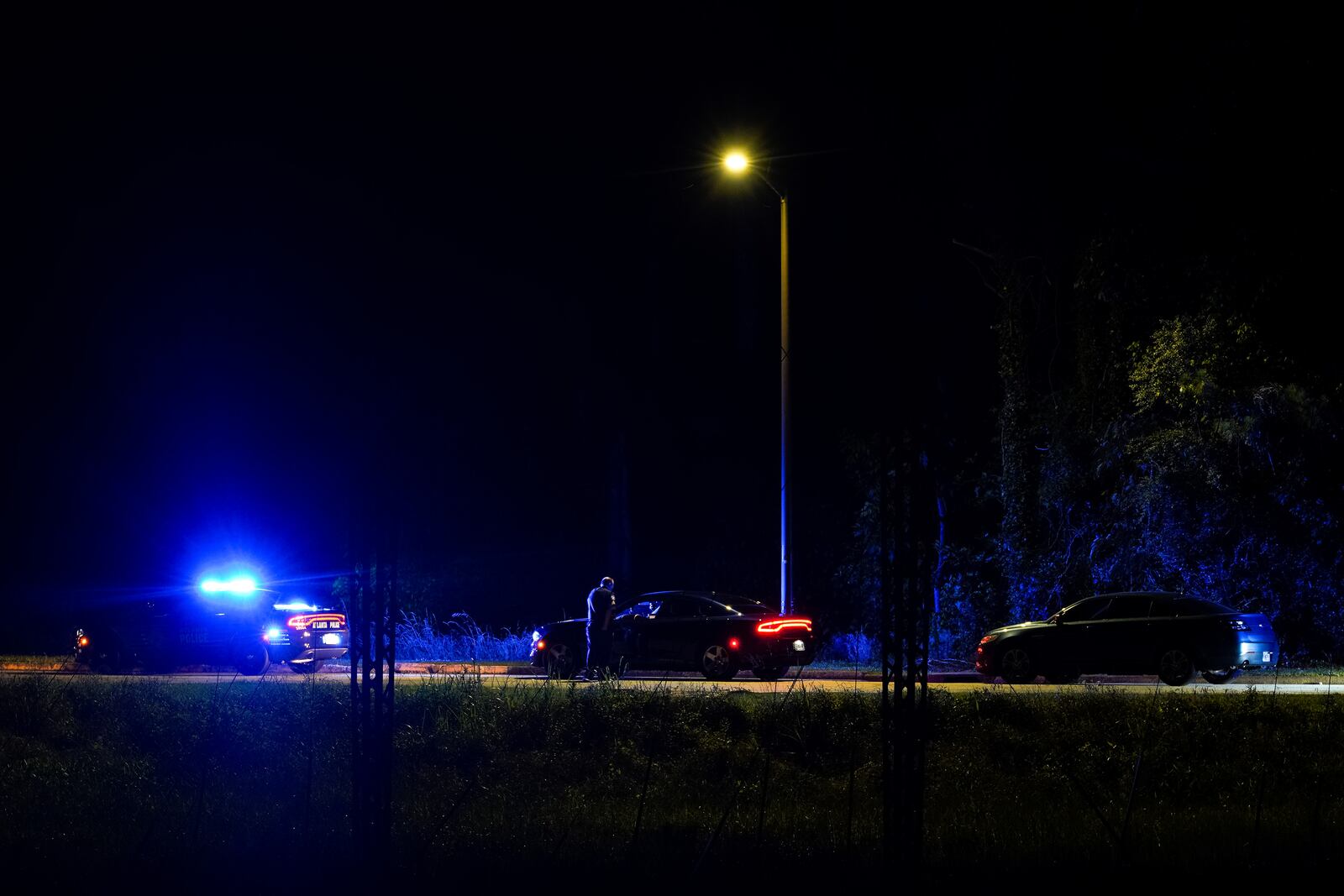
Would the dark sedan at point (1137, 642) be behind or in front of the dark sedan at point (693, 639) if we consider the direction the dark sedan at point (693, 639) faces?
behind

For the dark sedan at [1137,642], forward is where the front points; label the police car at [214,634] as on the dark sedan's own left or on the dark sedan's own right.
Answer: on the dark sedan's own left

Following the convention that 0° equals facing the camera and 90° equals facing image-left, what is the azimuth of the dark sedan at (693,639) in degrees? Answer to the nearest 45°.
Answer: approximately 135°

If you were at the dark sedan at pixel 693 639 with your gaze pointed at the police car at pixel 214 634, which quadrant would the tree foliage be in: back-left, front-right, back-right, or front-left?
back-right

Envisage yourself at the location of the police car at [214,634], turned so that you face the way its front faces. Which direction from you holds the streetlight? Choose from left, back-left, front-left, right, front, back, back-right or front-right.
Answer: back-right

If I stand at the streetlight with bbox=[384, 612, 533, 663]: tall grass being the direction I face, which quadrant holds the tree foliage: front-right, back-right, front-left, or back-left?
back-right

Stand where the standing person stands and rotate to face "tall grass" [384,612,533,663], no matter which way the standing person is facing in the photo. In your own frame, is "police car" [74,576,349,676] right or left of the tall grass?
left

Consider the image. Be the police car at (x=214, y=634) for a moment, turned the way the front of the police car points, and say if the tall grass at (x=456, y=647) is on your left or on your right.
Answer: on your right

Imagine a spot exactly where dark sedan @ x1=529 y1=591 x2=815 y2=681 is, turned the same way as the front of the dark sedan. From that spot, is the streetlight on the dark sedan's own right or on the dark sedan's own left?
on the dark sedan's own right

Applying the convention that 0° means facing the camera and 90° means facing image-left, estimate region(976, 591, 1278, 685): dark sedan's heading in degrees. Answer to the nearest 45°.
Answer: approximately 135°
